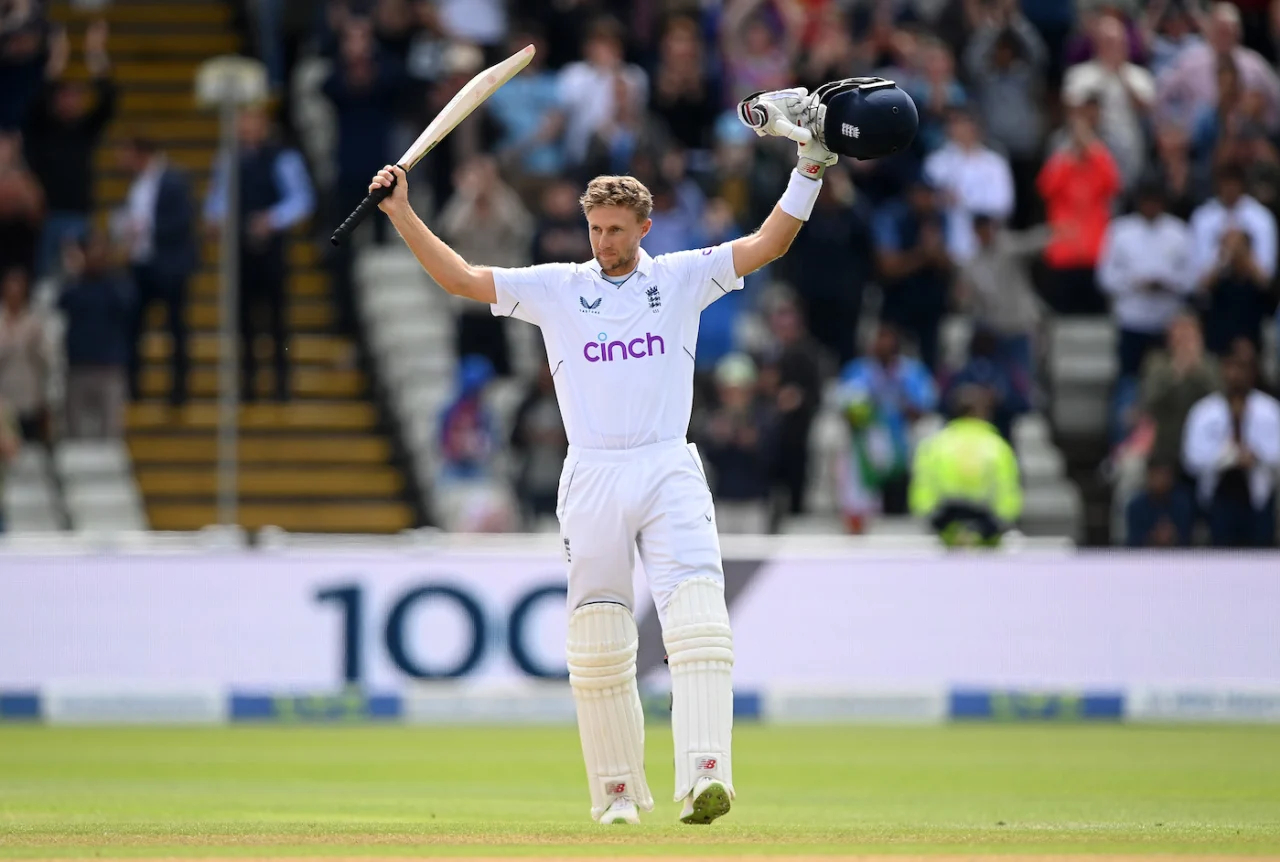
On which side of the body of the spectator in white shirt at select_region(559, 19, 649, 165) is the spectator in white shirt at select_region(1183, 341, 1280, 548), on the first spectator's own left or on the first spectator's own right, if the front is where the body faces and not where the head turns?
on the first spectator's own left

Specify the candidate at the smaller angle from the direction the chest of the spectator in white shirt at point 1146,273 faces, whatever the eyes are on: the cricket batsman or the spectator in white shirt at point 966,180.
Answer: the cricket batsman

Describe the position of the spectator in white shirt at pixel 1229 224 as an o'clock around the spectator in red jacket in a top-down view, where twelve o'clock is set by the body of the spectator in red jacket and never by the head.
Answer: The spectator in white shirt is roughly at 10 o'clock from the spectator in red jacket.

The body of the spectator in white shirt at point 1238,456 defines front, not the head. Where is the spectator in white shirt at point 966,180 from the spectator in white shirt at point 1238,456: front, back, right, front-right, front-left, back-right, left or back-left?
back-right

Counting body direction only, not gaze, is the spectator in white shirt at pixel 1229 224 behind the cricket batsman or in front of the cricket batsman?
behind

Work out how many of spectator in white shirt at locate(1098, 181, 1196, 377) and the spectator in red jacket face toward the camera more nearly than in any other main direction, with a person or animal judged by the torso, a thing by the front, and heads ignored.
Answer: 2
